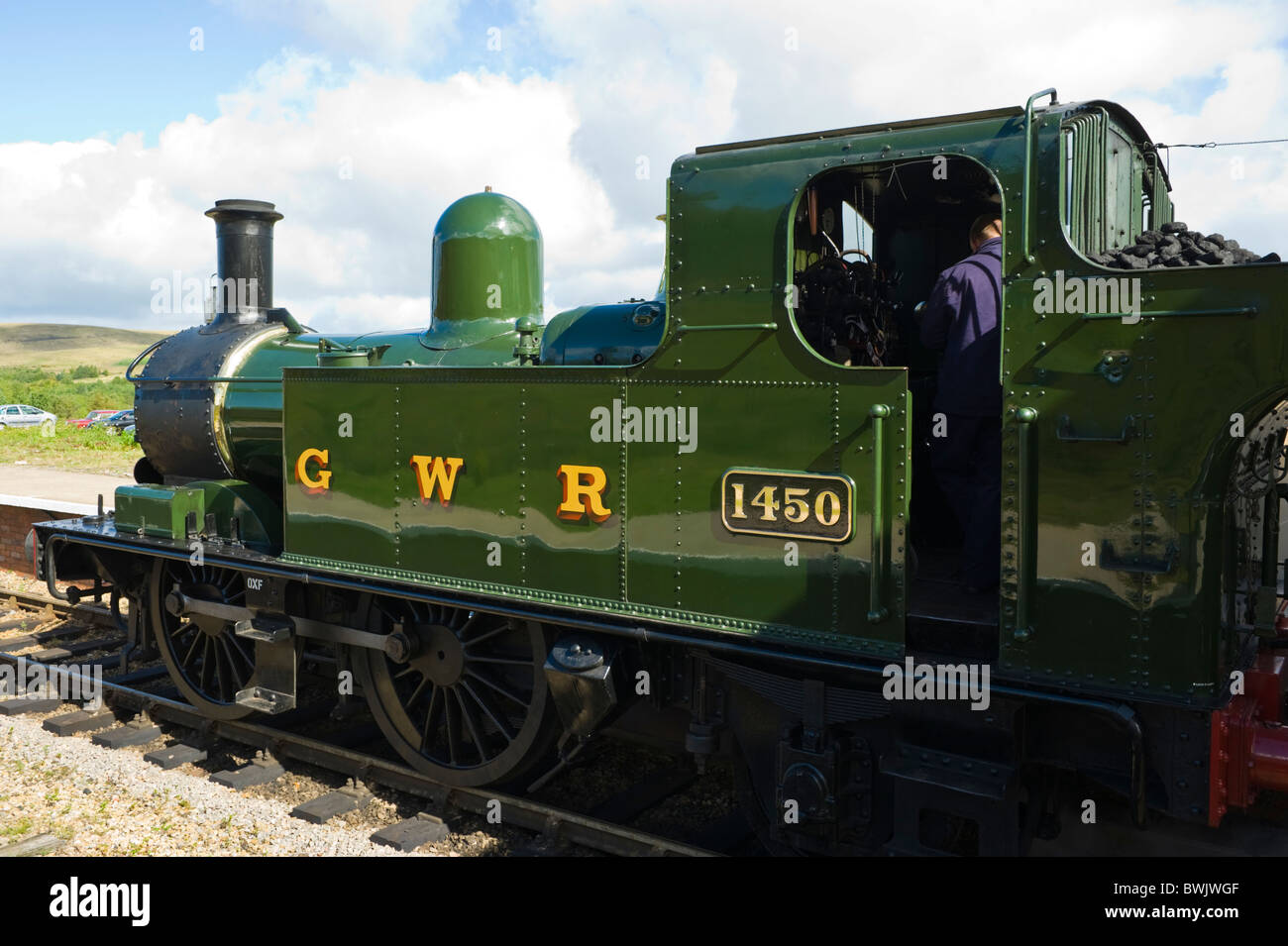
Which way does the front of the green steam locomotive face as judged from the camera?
facing away from the viewer and to the left of the viewer

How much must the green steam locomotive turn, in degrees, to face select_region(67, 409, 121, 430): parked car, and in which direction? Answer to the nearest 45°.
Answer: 0° — it already faces it
